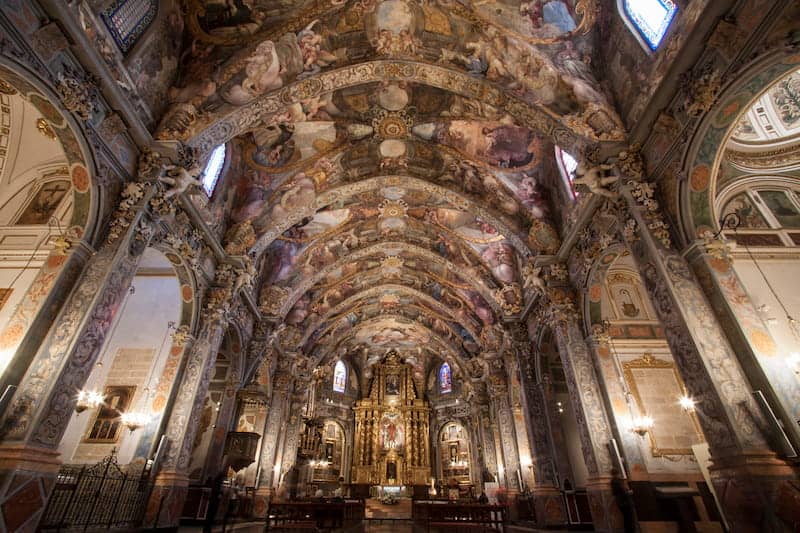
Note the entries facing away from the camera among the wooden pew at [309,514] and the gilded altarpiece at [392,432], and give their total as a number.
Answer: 1

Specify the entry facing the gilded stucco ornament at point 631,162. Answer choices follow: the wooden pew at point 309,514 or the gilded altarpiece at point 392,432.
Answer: the gilded altarpiece

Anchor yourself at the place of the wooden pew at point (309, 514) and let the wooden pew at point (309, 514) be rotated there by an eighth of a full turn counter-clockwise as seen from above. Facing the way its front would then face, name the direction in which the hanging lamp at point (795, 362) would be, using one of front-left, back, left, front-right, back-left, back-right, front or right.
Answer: back

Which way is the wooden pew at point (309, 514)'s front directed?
away from the camera

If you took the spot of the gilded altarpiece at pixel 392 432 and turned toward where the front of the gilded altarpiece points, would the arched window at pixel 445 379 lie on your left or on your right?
on your left

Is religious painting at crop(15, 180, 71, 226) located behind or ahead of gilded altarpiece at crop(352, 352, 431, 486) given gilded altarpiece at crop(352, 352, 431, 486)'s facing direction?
ahead

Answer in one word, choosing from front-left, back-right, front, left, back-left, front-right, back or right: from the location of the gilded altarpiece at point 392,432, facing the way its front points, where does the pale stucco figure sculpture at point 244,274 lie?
front

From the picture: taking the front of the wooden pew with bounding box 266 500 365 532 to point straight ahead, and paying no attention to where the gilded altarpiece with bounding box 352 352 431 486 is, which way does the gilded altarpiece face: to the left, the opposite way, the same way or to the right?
the opposite way

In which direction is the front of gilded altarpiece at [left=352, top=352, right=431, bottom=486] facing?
toward the camera

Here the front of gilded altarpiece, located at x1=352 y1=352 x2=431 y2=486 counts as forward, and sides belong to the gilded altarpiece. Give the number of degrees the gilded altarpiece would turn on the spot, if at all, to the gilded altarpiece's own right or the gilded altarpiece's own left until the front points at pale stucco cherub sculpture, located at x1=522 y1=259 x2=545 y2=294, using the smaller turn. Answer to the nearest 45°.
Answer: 0° — it already faces it

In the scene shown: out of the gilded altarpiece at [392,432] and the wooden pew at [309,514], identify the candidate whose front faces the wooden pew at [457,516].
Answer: the gilded altarpiece

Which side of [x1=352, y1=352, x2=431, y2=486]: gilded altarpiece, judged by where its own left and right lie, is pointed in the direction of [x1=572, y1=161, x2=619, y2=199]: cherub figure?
front

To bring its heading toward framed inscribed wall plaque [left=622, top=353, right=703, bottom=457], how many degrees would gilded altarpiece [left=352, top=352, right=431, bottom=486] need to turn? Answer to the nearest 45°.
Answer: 0° — it already faces it
